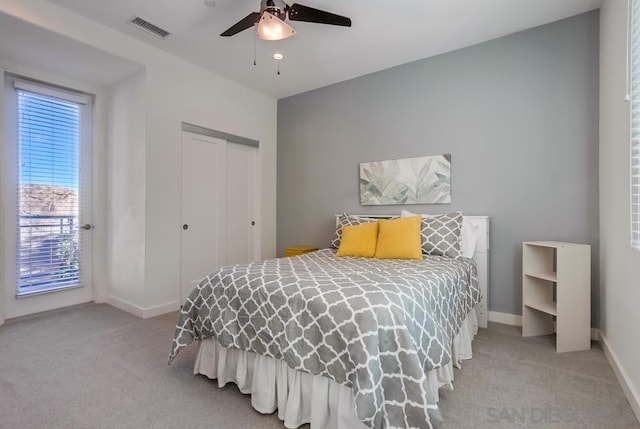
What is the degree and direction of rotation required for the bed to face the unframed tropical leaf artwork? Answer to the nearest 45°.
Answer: approximately 180°

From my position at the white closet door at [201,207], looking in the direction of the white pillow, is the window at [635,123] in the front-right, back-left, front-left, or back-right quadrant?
front-right

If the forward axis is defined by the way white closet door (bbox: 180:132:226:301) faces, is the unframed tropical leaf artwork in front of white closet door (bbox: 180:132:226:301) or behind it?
in front

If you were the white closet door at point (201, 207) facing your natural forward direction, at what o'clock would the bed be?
The bed is roughly at 1 o'clock from the white closet door.

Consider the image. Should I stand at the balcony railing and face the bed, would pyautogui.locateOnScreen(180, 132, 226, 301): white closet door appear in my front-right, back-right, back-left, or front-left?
front-left

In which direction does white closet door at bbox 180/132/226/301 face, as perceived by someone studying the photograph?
facing the viewer and to the right of the viewer

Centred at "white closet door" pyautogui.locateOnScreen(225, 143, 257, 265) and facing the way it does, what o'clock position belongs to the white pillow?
The white pillow is roughly at 12 o'clock from the white closet door.

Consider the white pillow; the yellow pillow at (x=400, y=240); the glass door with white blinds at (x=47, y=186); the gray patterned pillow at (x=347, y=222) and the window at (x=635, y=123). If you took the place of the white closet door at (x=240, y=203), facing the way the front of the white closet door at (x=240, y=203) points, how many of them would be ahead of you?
4

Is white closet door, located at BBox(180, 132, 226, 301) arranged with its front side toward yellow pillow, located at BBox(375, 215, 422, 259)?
yes

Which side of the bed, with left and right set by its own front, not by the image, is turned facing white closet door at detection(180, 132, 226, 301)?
right

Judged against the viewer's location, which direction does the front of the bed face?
facing the viewer and to the left of the viewer

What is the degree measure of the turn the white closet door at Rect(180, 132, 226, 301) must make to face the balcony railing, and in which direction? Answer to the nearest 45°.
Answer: approximately 135° to its right

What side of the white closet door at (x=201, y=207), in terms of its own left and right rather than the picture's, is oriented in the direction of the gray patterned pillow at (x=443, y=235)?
front

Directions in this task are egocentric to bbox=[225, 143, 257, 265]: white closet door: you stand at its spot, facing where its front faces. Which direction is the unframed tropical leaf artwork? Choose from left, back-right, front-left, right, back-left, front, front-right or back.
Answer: front

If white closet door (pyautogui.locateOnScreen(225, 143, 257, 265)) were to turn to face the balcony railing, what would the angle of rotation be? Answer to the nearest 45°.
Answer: approximately 135° to its right

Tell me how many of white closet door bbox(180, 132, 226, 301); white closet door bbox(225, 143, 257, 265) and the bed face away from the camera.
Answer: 0

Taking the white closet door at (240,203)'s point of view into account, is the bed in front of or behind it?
in front

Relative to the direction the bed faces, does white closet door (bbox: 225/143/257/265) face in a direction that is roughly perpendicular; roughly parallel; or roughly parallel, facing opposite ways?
roughly perpendicular

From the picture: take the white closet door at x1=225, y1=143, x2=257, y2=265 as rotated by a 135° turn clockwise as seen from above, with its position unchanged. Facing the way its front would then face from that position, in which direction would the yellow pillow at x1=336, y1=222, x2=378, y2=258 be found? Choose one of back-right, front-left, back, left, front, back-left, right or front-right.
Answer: back-left
